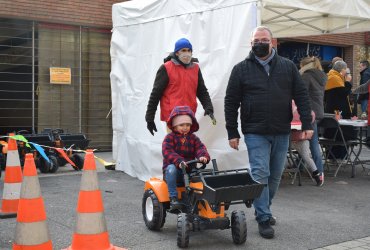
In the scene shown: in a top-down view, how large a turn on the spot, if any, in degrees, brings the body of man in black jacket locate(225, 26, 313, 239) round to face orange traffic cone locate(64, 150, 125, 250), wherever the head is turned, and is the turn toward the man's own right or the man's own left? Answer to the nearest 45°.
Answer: approximately 45° to the man's own right

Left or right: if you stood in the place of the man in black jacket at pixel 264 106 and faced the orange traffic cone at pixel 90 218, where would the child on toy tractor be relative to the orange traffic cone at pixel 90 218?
right

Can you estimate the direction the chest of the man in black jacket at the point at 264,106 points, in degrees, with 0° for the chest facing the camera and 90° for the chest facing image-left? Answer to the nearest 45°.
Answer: approximately 0°

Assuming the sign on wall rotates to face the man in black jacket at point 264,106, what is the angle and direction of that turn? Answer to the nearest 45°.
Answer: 0° — it already faces them

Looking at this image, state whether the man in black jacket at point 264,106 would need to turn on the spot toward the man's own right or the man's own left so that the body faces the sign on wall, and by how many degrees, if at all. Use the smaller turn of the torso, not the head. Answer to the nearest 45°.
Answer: approximately 135° to the man's own right

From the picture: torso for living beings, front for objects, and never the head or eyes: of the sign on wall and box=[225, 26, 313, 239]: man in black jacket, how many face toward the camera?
2
